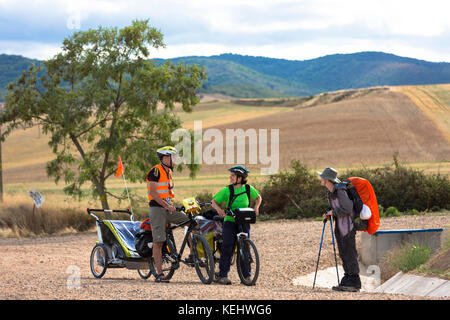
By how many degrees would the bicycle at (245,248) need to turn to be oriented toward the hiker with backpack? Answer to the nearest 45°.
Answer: approximately 45° to its left

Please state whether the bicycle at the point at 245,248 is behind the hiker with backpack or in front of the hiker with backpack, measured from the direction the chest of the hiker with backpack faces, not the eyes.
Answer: in front

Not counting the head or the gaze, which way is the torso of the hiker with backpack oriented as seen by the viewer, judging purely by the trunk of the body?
to the viewer's left

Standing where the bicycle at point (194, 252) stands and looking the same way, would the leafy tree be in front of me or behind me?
behind

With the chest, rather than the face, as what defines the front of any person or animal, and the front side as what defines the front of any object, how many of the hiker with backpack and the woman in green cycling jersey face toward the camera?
1

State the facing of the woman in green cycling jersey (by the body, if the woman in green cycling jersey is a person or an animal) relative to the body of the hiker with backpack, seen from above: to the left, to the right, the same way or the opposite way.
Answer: to the left

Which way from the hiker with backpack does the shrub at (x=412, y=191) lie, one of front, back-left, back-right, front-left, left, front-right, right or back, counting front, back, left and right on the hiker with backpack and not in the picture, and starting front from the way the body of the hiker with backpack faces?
right

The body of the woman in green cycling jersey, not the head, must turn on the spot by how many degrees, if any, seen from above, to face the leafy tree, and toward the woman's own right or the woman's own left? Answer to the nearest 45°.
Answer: approximately 180°

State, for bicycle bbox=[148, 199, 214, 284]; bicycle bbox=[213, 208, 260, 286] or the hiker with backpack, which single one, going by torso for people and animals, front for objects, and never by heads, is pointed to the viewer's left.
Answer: the hiker with backpack

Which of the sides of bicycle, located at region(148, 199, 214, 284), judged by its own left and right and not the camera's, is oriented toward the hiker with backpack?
front

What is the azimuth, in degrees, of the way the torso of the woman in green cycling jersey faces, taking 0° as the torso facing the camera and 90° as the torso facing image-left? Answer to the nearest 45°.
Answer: approximately 0°

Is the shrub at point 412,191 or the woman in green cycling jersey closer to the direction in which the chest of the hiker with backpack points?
the woman in green cycling jersey

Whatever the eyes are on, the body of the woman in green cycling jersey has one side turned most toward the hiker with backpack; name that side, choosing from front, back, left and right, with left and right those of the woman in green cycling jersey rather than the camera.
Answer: left
